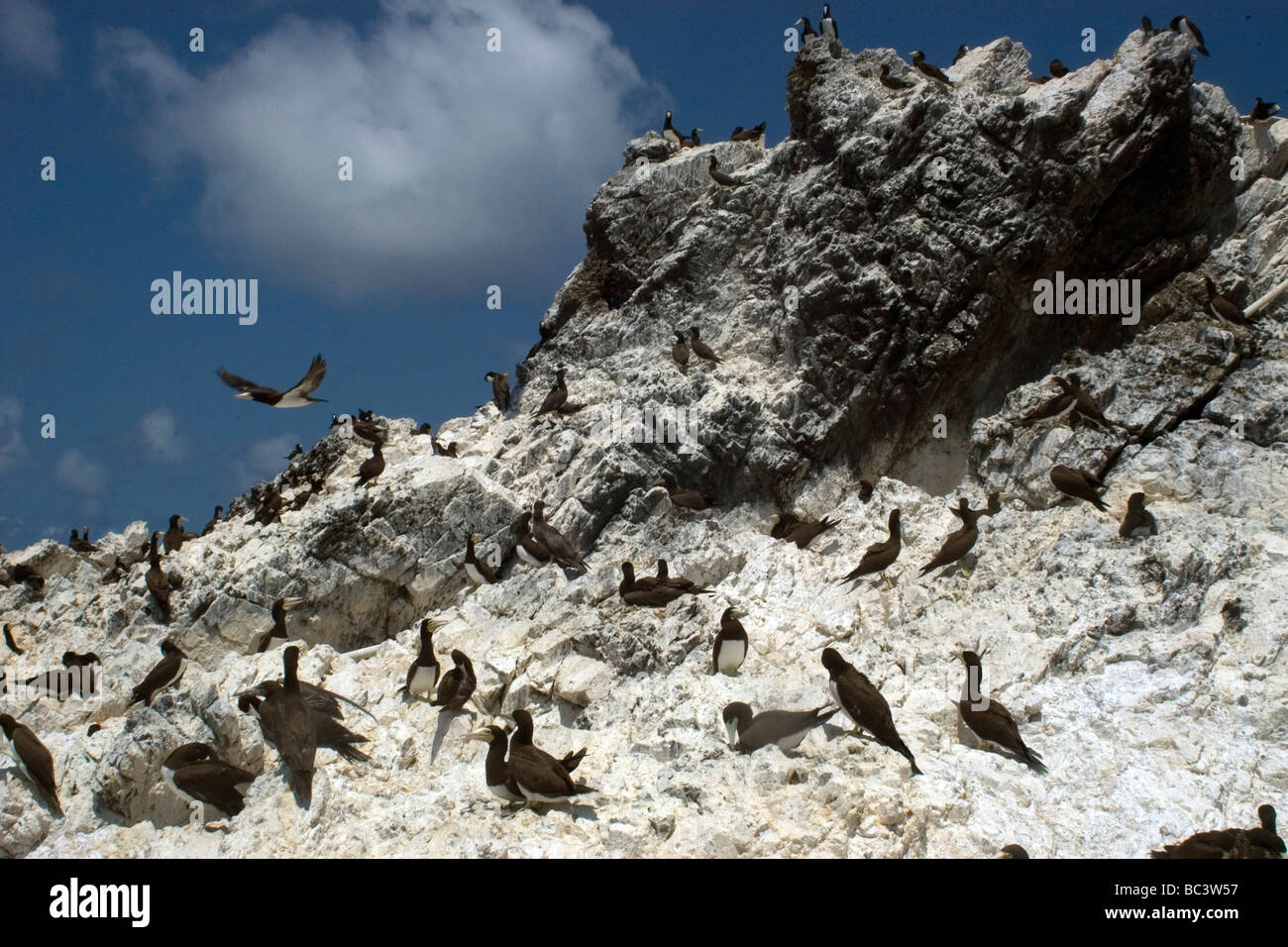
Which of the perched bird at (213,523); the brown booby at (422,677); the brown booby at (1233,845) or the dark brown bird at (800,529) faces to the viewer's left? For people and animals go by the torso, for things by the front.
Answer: the dark brown bird

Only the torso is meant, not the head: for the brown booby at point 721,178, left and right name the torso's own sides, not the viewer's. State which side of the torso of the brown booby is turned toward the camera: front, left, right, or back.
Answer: left

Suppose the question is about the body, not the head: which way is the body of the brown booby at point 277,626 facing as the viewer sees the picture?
to the viewer's right

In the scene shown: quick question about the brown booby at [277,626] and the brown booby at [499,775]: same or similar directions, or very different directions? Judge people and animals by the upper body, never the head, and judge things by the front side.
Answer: very different directions

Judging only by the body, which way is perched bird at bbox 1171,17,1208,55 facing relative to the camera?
to the viewer's left

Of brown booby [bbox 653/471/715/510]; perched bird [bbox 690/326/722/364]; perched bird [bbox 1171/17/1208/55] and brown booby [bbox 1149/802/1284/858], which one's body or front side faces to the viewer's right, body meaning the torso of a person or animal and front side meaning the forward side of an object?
brown booby [bbox 1149/802/1284/858]

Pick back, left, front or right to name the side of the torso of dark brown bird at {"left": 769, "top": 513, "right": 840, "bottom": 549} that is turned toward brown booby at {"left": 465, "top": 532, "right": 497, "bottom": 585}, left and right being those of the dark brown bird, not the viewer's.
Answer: front

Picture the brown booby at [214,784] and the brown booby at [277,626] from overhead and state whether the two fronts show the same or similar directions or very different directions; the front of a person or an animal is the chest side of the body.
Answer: very different directions
